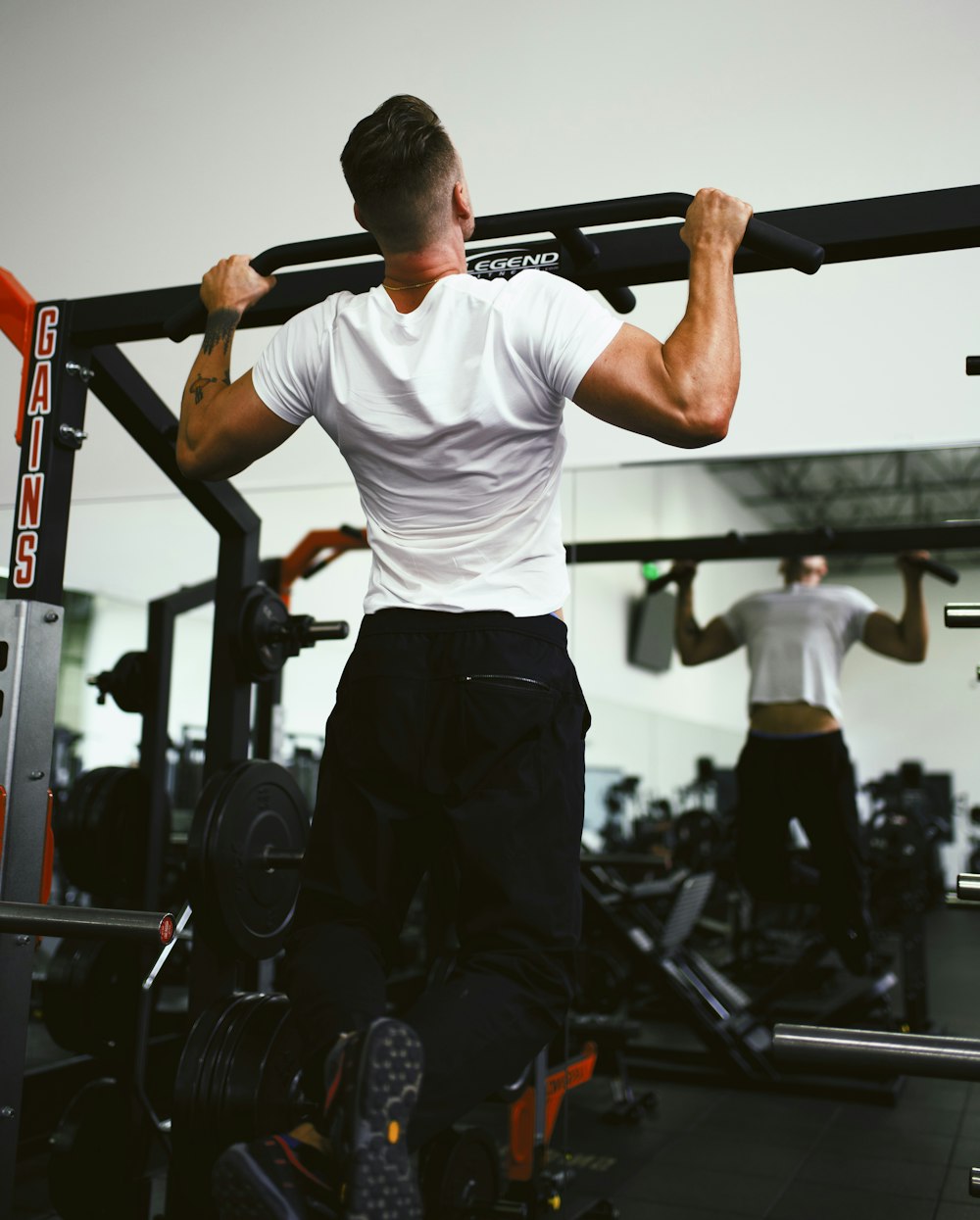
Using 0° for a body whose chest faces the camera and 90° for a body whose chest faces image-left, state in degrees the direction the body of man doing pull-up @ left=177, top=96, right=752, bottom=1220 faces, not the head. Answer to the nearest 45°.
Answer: approximately 180°

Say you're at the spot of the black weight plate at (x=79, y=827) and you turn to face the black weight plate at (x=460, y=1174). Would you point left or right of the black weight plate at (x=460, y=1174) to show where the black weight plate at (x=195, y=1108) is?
right

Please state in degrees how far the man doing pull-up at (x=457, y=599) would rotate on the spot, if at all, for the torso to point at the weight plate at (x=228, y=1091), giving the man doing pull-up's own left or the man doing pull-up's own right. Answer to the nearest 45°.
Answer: approximately 45° to the man doing pull-up's own left
